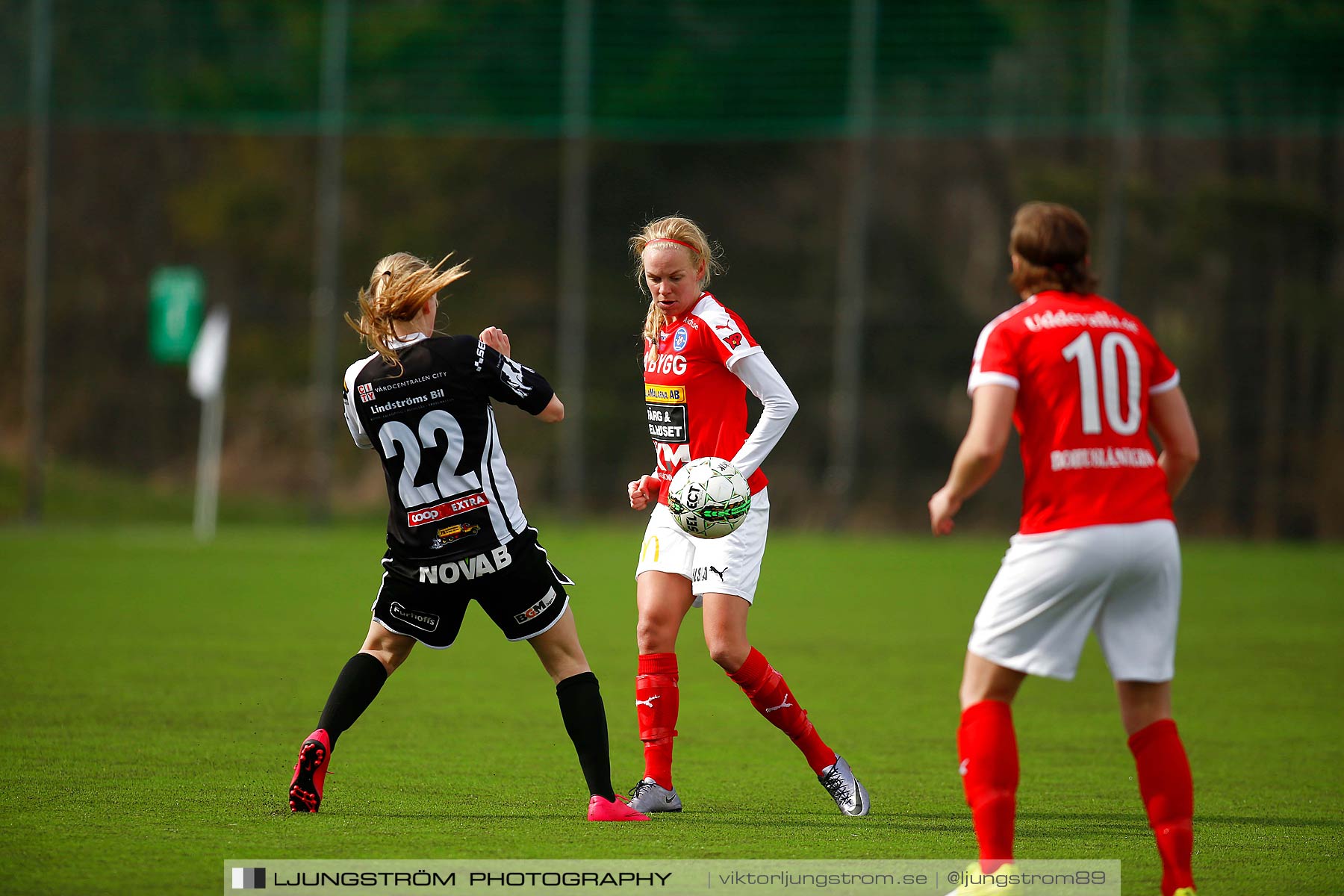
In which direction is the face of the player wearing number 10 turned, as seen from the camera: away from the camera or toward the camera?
away from the camera

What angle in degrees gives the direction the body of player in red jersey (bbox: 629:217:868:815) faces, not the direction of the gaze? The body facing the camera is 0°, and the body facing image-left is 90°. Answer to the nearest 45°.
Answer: approximately 45°

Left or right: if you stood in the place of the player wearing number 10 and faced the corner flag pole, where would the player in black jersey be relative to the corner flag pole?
left

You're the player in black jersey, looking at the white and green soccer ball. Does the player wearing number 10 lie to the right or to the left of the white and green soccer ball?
right

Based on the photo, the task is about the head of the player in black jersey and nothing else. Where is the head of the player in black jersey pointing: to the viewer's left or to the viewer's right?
to the viewer's right

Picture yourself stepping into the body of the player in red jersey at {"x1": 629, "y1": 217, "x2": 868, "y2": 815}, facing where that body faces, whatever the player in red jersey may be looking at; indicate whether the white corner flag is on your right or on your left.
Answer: on your right

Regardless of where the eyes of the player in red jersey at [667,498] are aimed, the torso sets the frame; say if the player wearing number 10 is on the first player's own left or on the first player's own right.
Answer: on the first player's own left
